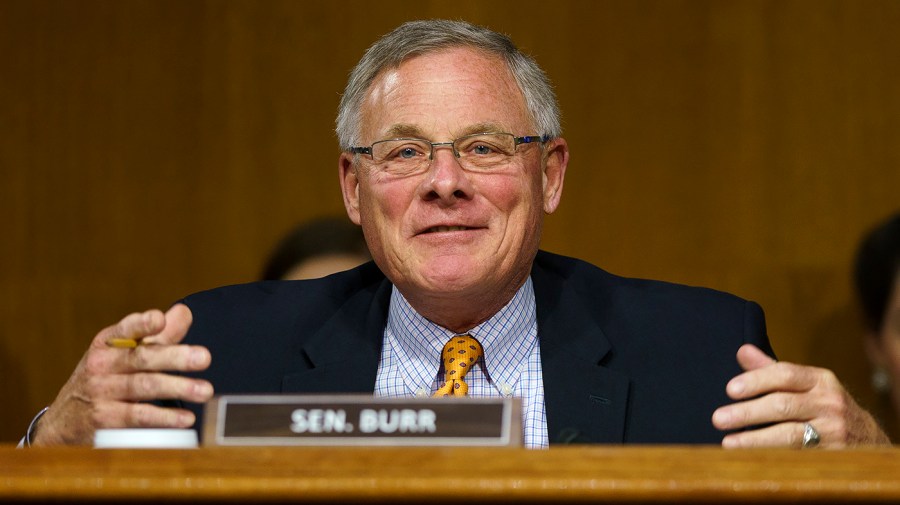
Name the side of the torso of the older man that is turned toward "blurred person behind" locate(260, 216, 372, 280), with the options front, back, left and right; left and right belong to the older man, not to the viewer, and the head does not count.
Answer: back

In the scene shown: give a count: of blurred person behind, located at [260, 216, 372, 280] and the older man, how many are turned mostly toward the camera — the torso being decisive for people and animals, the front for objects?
2

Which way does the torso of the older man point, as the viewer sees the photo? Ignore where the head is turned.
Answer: toward the camera

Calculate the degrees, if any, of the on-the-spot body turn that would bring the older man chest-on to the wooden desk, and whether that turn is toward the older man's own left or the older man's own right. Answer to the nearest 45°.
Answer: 0° — they already face it

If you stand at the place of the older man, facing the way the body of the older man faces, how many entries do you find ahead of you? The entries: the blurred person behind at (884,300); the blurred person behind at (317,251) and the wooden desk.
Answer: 1

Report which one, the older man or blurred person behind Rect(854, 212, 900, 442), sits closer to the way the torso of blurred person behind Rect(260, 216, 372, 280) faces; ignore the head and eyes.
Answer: the older man

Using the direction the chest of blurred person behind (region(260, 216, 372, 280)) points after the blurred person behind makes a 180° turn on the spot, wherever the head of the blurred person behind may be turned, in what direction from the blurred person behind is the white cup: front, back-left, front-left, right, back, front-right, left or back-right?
back

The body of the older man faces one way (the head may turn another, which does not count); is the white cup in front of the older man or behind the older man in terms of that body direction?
in front

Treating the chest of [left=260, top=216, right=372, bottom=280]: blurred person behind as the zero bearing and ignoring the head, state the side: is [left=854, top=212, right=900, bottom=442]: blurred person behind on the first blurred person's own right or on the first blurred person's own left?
on the first blurred person's own left

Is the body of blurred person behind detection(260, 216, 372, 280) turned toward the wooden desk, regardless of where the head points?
yes

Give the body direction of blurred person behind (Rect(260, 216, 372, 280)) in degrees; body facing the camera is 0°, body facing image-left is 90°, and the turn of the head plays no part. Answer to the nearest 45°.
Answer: approximately 0°
